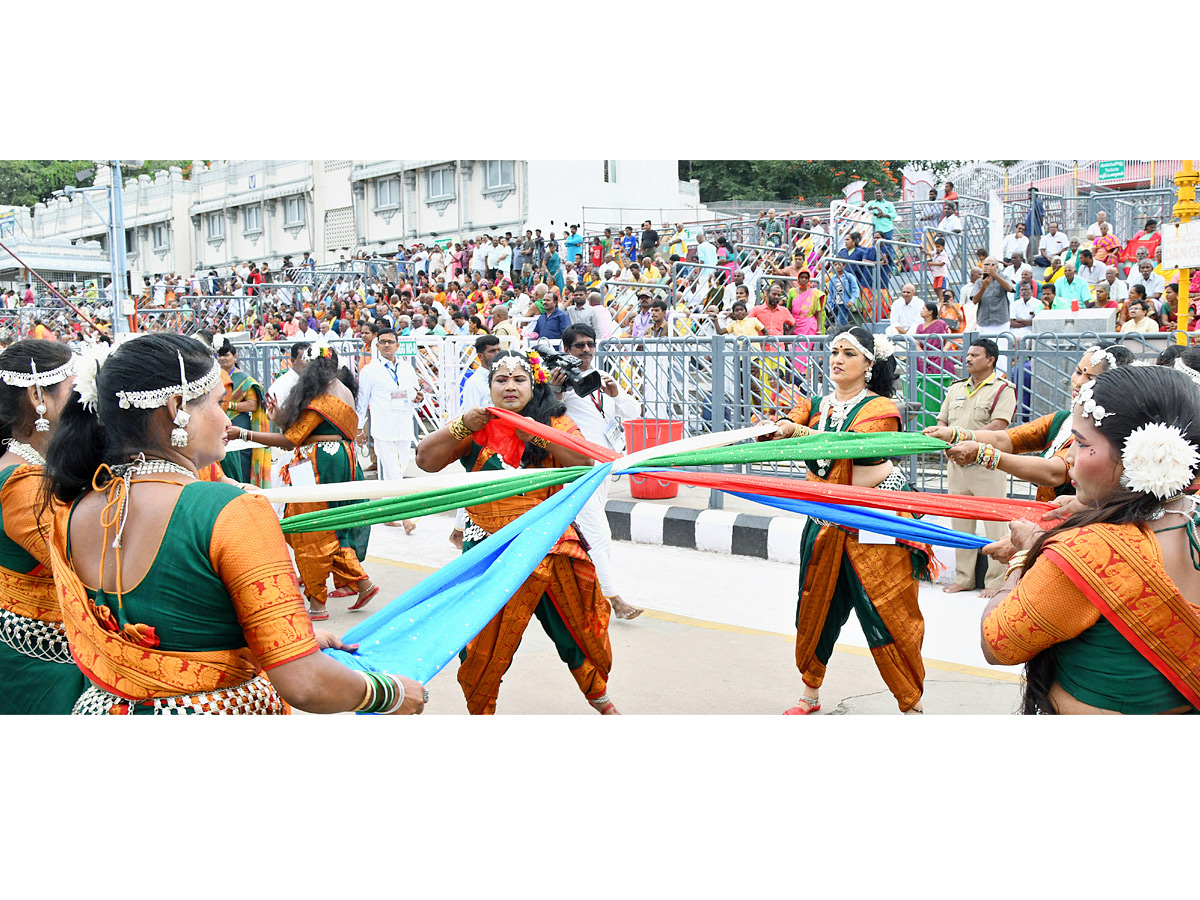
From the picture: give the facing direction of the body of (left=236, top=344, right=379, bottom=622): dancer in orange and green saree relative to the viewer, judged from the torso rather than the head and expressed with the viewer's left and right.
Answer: facing away from the viewer and to the left of the viewer

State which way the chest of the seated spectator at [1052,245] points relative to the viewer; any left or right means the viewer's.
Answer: facing the viewer and to the left of the viewer

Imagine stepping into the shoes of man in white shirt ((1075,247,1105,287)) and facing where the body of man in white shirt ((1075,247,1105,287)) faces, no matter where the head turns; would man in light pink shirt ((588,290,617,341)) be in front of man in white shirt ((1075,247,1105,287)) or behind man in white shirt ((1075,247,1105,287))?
in front

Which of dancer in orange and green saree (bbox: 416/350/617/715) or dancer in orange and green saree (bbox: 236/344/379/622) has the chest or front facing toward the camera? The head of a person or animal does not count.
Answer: dancer in orange and green saree (bbox: 416/350/617/715)

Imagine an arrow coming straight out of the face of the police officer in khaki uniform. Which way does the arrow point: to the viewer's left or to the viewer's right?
to the viewer's left

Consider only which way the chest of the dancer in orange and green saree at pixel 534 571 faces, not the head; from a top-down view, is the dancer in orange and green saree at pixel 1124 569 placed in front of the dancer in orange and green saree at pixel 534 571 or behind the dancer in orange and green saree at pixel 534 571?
in front

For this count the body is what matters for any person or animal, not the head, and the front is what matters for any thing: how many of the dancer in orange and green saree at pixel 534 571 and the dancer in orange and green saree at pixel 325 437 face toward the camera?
1

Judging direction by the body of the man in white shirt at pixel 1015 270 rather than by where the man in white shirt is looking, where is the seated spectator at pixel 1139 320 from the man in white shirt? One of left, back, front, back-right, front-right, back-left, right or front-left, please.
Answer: front-left

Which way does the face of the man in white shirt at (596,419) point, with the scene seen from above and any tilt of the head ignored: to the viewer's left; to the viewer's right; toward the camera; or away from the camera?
toward the camera

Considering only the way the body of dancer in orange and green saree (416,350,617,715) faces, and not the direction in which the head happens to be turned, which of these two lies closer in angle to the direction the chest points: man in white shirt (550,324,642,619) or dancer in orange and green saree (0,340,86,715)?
the dancer in orange and green saree

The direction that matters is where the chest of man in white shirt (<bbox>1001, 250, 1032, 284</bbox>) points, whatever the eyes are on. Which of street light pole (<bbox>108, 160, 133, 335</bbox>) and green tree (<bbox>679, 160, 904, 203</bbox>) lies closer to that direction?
the street light pole

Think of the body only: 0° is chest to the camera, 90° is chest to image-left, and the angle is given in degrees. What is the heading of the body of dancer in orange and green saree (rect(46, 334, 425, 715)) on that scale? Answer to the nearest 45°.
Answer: approximately 225°

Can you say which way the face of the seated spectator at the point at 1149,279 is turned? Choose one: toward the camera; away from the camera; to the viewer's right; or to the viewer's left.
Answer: toward the camera

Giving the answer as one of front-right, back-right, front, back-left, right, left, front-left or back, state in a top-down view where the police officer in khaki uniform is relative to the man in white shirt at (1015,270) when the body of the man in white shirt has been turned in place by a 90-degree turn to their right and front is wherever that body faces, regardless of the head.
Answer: back-left

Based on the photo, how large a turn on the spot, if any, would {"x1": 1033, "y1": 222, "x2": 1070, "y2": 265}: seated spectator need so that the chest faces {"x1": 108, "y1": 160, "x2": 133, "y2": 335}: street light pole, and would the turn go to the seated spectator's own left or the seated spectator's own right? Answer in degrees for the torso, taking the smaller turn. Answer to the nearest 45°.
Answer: approximately 45° to the seated spectator's own right

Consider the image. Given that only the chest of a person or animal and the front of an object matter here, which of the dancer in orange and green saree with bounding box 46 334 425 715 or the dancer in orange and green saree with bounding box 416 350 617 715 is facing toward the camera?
the dancer in orange and green saree with bounding box 416 350 617 715

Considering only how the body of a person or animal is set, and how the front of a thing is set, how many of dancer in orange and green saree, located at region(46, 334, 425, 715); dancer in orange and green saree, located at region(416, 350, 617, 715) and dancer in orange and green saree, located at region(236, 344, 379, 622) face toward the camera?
1
